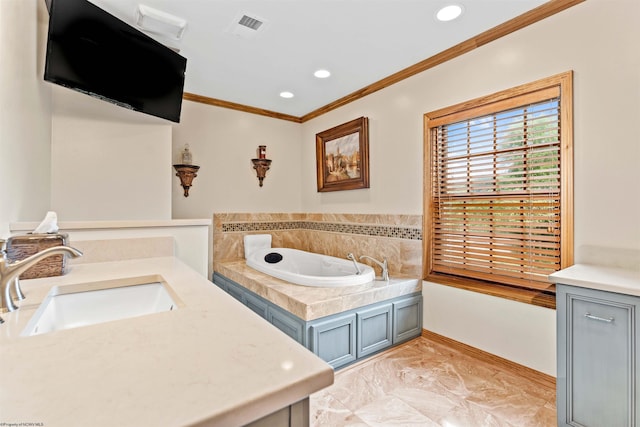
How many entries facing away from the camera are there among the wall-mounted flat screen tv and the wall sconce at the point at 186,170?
0

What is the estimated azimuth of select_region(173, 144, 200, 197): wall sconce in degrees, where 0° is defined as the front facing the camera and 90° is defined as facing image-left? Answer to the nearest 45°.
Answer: approximately 0°

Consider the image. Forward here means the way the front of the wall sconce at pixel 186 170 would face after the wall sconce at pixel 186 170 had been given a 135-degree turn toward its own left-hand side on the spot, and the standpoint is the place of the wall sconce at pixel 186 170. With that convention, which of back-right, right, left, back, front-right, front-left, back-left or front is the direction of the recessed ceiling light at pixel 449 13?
right

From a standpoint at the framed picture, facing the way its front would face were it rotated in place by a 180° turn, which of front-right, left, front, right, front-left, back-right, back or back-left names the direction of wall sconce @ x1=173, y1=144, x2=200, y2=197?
back-left

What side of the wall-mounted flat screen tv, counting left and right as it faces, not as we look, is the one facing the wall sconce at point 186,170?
left

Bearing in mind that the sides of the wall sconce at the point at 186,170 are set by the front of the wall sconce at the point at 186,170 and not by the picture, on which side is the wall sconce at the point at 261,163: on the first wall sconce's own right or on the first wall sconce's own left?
on the first wall sconce's own left

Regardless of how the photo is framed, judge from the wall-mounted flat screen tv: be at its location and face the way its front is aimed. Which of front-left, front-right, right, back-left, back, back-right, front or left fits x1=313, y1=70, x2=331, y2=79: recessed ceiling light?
front-left

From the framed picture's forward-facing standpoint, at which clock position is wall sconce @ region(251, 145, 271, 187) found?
The wall sconce is roughly at 2 o'clock from the framed picture.

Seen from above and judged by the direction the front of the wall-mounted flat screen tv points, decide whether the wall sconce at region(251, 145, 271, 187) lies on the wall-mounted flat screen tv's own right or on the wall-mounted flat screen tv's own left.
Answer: on the wall-mounted flat screen tv's own left

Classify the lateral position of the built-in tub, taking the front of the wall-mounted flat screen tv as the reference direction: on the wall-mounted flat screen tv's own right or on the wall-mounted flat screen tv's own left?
on the wall-mounted flat screen tv's own left

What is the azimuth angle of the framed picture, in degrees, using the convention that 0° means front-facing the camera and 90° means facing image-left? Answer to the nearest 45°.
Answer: approximately 45°
